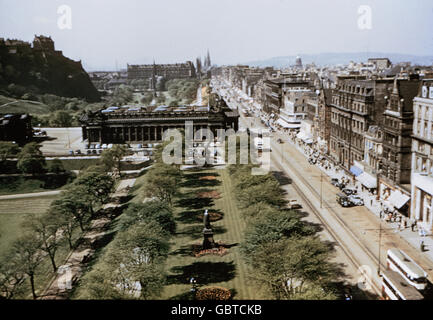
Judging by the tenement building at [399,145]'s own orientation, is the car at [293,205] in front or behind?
in front

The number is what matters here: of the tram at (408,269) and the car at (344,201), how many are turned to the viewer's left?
0

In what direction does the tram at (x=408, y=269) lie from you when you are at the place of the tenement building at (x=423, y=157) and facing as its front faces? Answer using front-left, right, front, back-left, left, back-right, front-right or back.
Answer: front-left

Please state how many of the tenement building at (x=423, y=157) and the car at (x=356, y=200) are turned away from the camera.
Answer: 0

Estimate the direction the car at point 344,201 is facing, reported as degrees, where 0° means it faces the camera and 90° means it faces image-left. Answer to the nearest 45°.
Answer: approximately 315°

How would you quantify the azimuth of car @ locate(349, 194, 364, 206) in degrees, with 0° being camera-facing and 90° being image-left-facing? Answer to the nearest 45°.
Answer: approximately 315°

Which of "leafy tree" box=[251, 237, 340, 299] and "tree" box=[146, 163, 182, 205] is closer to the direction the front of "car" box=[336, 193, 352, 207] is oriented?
the leafy tree

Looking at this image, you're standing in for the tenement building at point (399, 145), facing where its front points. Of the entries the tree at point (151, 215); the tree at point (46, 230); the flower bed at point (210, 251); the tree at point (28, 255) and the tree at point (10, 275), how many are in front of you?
5

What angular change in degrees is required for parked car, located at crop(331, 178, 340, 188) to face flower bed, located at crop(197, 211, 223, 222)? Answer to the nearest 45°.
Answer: approximately 90° to its right

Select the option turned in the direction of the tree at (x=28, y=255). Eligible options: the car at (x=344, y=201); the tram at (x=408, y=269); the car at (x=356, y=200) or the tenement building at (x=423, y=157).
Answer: the tenement building

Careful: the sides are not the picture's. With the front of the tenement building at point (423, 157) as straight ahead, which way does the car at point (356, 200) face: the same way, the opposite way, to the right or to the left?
to the left

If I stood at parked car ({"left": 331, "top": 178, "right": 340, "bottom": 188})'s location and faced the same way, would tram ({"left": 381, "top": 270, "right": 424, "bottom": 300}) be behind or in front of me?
in front

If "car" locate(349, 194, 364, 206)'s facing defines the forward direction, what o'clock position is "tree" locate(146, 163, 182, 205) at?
The tree is roughly at 4 o'clock from the car.
